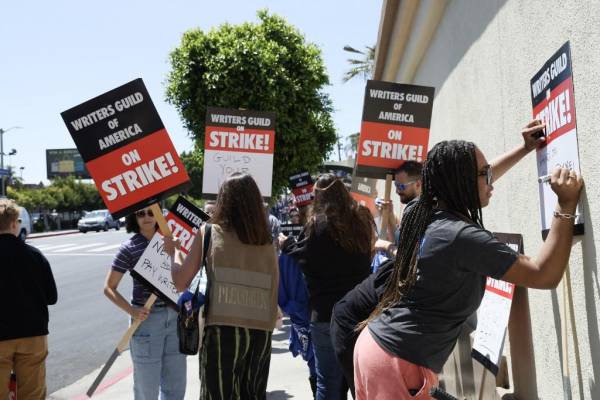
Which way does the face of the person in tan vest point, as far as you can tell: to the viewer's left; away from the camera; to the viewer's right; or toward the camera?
away from the camera

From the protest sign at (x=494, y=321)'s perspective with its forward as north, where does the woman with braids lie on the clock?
The woman with braids is roughly at 11 o'clock from the protest sign.

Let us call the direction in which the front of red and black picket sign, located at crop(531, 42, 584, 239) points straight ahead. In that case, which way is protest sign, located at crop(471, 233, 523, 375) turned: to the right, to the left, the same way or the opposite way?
the same way

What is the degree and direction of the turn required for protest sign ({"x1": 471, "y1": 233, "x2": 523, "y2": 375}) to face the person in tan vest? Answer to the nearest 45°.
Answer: approximately 45° to its right

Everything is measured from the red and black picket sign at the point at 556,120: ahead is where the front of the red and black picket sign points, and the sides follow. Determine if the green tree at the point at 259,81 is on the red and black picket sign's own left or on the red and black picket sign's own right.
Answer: on the red and black picket sign's own right

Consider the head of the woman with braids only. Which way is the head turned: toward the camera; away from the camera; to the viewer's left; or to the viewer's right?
to the viewer's right

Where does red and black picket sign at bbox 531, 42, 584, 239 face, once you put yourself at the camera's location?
facing the viewer and to the left of the viewer

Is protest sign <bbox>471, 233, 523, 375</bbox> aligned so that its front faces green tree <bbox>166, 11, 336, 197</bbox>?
no

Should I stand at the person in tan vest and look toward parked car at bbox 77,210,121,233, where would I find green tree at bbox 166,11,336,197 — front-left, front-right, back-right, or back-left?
front-right

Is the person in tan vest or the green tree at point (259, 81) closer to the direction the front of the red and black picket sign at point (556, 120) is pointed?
the person in tan vest

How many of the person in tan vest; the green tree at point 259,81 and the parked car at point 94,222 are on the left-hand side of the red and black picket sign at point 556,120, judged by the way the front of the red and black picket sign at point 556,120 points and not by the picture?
0

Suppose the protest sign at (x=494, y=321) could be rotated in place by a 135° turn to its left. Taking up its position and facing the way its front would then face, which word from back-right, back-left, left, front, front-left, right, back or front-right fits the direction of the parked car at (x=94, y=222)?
back-left

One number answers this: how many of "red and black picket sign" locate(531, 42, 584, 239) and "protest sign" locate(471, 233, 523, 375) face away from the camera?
0

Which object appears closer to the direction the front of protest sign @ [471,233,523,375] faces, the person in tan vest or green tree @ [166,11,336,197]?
the person in tan vest

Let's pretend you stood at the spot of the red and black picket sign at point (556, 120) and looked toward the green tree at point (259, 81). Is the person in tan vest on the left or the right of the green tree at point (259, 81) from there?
left
